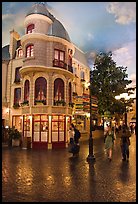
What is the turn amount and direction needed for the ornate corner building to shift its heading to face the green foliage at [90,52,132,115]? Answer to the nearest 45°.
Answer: approximately 135° to its left

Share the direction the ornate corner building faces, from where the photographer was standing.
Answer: facing the viewer
